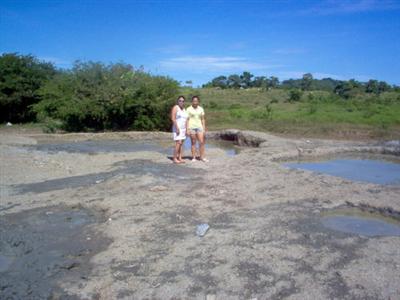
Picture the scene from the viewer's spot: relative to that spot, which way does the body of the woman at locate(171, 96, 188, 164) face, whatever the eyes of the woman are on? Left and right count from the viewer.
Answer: facing the viewer and to the right of the viewer

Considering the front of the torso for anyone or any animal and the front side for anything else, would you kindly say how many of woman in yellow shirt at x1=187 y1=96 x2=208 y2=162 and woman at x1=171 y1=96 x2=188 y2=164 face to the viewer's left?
0

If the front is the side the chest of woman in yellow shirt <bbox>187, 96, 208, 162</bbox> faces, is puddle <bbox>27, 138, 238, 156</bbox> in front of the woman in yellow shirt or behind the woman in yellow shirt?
behind

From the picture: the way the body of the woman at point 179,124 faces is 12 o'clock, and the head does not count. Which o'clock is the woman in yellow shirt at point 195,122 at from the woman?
The woman in yellow shirt is roughly at 10 o'clock from the woman.

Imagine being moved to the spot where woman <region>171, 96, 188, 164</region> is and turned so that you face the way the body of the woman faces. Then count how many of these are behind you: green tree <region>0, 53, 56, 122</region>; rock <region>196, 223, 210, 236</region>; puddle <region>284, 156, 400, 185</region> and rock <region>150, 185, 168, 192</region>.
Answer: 1

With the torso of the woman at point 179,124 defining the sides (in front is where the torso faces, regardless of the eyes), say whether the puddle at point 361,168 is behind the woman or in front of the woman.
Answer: in front

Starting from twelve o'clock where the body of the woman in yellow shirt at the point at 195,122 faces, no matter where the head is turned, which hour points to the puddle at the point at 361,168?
The puddle is roughly at 9 o'clock from the woman in yellow shirt.

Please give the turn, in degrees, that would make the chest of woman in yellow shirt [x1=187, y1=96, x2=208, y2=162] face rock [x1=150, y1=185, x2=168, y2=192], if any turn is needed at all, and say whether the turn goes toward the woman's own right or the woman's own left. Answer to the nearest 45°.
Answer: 0° — they already face it

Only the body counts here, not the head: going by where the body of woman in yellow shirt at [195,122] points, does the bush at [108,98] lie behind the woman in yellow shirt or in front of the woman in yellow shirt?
behind

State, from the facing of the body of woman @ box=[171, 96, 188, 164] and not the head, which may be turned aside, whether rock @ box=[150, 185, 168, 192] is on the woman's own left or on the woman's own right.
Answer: on the woman's own right

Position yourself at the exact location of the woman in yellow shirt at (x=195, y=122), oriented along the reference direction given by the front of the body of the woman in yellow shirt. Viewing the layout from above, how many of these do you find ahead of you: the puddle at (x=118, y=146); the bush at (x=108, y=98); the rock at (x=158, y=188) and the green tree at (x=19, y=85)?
1

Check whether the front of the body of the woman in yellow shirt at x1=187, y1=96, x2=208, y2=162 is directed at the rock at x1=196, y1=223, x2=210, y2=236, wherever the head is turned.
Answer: yes

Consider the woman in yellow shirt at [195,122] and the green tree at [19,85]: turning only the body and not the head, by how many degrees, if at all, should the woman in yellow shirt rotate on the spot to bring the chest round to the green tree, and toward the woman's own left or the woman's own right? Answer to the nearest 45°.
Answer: approximately 135° to the woman's own right

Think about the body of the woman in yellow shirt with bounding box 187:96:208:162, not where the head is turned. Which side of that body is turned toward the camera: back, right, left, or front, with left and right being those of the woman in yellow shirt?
front

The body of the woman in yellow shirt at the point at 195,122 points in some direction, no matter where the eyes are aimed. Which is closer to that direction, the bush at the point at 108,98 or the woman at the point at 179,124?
the woman
